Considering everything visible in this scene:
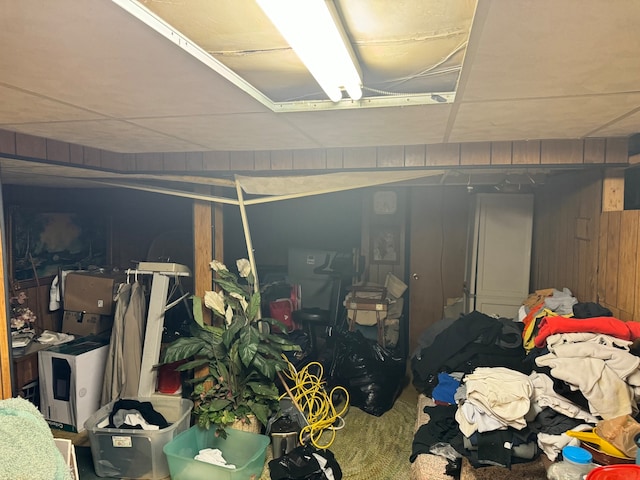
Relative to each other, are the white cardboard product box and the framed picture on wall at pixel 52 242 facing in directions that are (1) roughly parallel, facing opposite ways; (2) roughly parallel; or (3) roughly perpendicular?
roughly perpendicular

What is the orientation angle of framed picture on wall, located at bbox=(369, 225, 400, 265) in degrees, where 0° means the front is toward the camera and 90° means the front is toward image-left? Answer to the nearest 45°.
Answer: approximately 0°

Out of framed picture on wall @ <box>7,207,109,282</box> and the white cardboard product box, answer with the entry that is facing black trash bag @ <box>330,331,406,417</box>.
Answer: the framed picture on wall

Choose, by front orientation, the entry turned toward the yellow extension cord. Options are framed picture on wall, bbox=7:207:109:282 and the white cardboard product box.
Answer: the framed picture on wall

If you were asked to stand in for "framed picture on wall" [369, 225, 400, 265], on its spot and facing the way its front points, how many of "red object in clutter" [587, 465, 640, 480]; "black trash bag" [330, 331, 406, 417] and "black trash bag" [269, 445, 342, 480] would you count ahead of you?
3

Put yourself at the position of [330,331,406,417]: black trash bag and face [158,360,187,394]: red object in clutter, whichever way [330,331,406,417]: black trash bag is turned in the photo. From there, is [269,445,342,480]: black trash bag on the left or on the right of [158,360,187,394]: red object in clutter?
left

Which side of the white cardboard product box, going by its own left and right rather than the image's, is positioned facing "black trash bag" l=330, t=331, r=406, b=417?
left

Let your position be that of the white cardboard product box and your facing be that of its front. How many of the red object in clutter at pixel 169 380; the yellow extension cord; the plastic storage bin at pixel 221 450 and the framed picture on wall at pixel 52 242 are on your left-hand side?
3

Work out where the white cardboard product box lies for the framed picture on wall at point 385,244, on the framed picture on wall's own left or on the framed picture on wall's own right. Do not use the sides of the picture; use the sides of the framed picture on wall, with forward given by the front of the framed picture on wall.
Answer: on the framed picture on wall's own right

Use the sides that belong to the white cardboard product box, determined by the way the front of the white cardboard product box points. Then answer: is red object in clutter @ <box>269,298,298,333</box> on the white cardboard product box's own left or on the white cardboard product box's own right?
on the white cardboard product box's own left

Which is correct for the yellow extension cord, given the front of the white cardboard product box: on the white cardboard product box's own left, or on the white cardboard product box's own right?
on the white cardboard product box's own left

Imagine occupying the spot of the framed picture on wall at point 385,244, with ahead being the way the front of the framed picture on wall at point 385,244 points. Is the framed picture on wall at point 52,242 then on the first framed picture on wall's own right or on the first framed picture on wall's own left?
on the first framed picture on wall's own right
